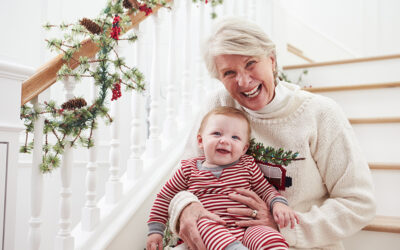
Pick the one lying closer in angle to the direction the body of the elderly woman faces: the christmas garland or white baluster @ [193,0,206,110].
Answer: the christmas garland

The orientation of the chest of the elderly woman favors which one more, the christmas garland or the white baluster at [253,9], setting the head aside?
the christmas garland

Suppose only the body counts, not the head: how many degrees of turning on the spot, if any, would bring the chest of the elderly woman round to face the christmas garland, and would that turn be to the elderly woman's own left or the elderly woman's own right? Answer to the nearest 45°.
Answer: approximately 45° to the elderly woman's own right

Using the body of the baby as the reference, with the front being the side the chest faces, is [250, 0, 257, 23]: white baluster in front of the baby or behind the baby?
behind

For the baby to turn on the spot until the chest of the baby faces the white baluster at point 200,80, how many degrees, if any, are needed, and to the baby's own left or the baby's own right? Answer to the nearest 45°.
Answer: approximately 180°

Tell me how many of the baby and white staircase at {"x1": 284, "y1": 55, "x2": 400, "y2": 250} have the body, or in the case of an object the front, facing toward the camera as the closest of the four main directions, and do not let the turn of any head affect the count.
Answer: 2

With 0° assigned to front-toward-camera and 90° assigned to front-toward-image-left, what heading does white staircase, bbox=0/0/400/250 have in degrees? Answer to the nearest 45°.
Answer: approximately 0°

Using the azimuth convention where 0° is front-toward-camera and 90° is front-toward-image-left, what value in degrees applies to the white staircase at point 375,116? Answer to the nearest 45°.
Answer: approximately 0°

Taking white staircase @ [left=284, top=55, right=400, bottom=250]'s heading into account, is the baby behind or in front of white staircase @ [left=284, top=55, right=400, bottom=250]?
in front

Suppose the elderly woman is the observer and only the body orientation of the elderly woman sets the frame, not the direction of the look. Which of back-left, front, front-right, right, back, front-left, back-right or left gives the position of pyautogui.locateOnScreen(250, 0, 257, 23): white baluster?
back-right
